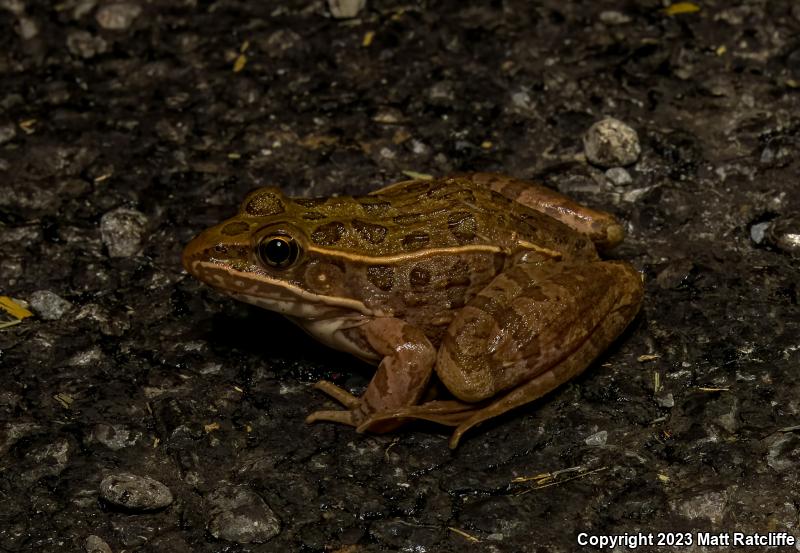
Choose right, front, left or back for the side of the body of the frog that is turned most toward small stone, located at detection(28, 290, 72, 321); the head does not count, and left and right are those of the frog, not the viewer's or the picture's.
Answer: front

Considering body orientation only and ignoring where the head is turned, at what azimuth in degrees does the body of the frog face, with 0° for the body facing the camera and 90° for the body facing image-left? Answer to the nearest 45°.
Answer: approximately 90°

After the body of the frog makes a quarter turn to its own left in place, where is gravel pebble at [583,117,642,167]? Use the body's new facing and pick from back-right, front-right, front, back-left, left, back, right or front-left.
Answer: back-left

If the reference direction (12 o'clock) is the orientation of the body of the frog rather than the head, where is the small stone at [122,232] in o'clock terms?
The small stone is roughly at 1 o'clock from the frog.

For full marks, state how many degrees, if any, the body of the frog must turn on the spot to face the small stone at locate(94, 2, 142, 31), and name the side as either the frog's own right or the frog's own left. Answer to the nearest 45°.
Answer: approximately 45° to the frog's own right

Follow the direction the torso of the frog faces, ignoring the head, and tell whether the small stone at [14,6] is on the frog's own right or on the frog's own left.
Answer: on the frog's own right

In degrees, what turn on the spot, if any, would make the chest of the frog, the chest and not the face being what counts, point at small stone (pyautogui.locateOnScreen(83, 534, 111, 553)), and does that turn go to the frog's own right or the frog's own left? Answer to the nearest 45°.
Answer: approximately 45° to the frog's own left

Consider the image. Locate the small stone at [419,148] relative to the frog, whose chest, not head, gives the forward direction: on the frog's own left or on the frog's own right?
on the frog's own right

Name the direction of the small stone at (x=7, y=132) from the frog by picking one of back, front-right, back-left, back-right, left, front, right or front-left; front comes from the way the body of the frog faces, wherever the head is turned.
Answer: front-right

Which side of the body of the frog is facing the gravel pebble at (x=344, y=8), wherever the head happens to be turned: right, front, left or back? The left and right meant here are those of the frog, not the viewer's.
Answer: right
